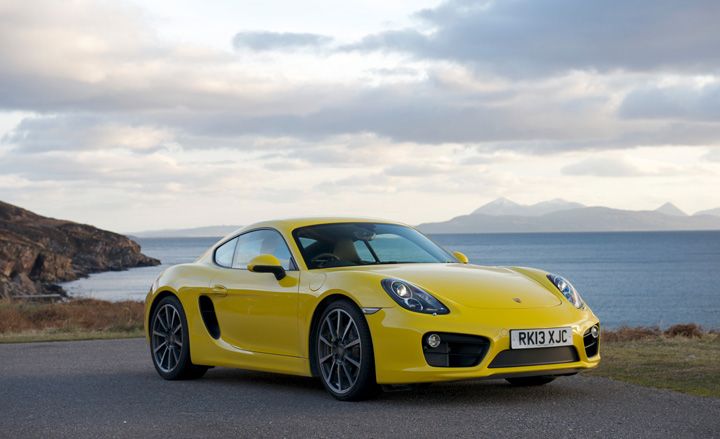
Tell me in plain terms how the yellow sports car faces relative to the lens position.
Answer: facing the viewer and to the right of the viewer
